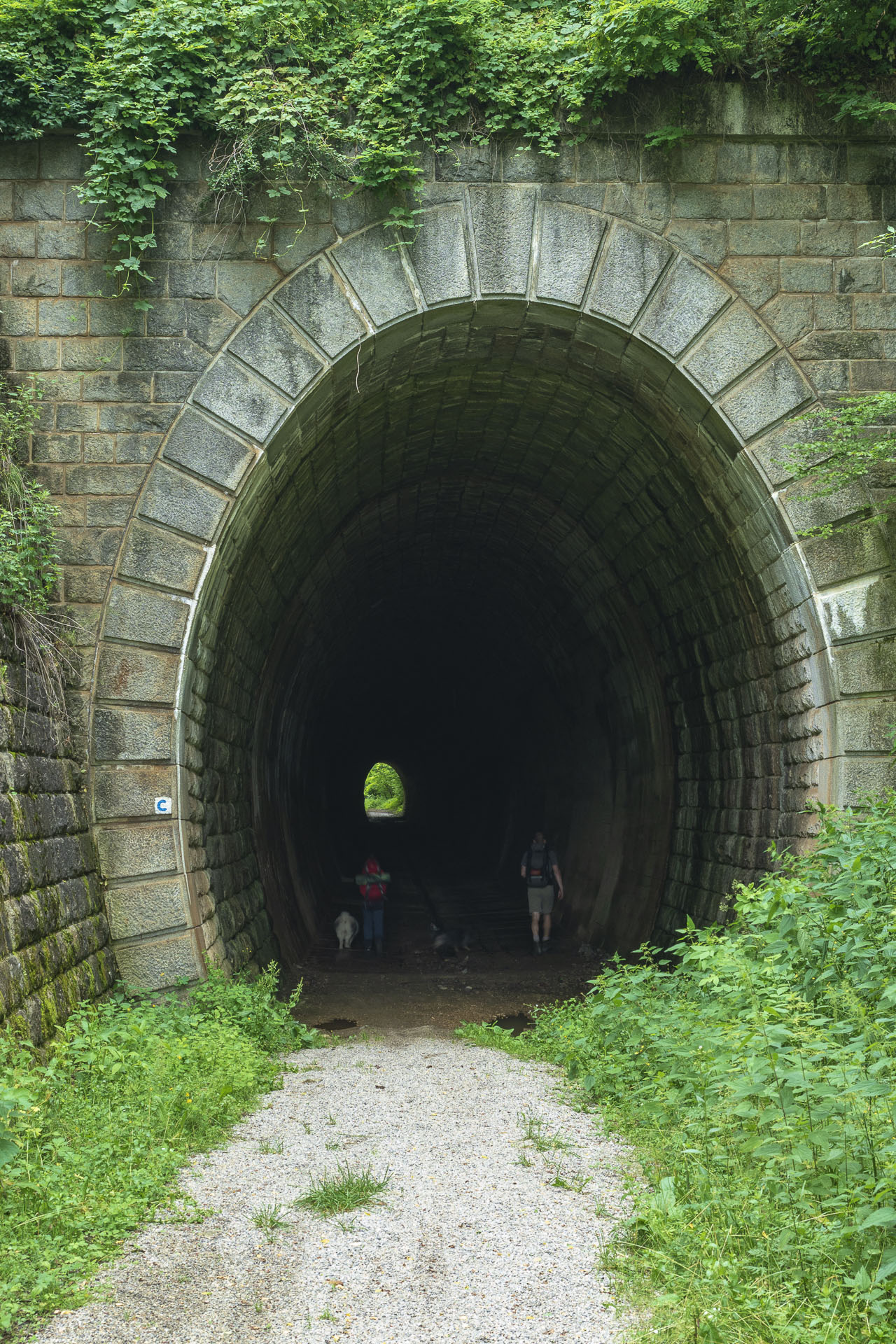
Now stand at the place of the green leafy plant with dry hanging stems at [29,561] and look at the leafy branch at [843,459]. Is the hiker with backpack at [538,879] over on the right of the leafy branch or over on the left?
left

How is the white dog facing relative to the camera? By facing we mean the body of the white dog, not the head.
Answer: away from the camera

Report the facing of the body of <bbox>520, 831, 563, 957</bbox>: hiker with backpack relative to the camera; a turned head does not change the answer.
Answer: away from the camera

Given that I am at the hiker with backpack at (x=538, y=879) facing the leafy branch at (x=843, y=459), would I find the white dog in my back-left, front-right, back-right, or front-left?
back-right

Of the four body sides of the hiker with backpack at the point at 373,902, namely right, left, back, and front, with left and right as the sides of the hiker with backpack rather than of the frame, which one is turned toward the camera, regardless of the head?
back

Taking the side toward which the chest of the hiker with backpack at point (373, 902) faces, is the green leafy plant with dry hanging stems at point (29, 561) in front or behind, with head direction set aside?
behind

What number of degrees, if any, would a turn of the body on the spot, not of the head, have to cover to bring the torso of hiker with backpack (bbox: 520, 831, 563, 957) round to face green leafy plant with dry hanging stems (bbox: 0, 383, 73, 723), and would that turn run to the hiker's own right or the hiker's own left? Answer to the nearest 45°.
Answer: approximately 180°

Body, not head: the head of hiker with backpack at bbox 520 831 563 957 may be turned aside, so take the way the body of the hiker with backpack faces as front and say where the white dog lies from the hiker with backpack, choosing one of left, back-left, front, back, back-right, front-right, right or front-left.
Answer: left

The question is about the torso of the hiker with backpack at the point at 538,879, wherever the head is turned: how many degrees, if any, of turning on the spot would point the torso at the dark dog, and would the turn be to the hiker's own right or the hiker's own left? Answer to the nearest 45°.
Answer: approximately 90° to the hiker's own left

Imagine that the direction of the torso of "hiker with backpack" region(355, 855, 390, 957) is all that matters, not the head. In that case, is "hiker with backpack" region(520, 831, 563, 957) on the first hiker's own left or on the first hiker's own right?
on the first hiker's own right
